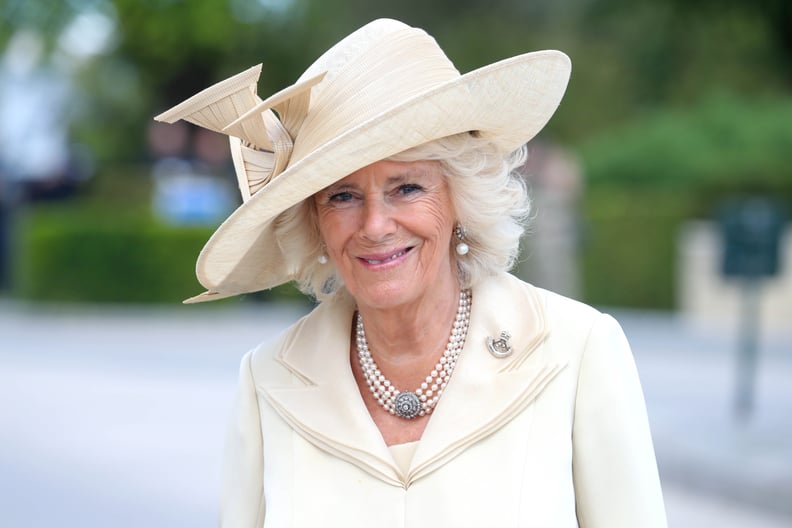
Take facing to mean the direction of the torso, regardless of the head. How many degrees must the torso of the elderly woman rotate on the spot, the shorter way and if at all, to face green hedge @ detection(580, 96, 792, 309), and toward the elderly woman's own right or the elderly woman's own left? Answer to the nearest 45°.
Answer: approximately 180°

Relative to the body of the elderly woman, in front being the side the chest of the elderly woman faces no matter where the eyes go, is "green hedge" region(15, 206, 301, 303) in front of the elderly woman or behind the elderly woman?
behind

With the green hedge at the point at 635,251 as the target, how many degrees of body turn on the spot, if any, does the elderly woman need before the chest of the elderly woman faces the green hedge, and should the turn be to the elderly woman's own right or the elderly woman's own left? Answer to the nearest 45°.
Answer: approximately 180°
